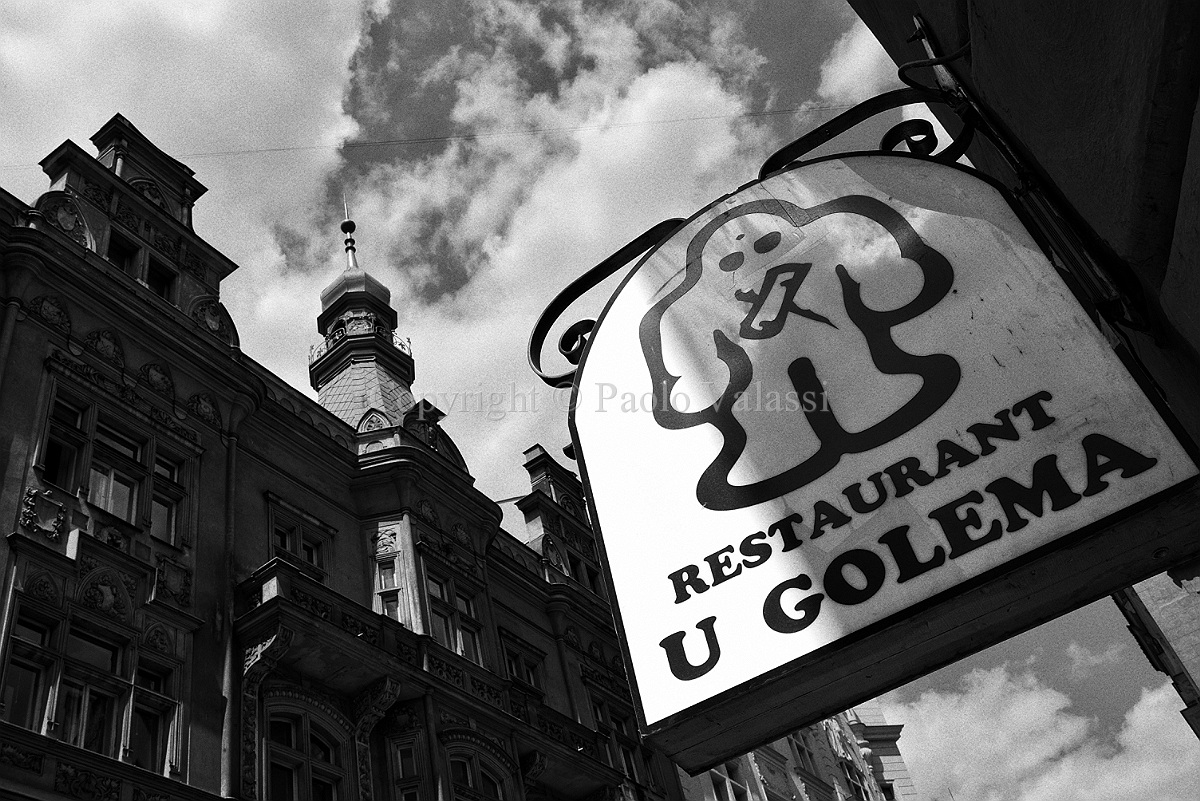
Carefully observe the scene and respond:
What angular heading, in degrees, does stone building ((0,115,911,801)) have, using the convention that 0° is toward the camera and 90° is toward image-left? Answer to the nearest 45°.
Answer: approximately 315°

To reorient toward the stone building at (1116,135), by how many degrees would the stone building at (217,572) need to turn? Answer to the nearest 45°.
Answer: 0° — it already faces it

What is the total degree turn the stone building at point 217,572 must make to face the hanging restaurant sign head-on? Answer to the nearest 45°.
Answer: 0° — it already faces it
